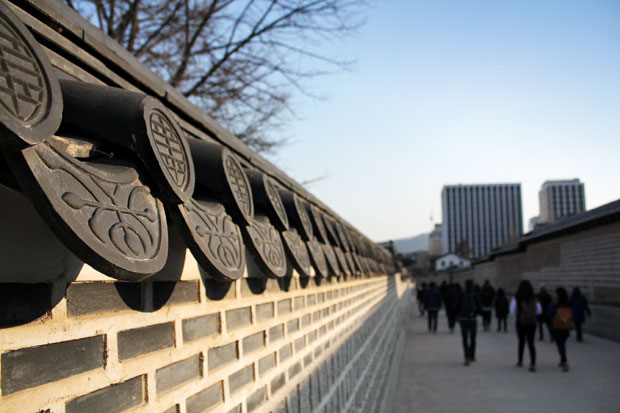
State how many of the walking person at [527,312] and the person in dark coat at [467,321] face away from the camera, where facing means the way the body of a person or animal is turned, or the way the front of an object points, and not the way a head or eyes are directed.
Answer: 2

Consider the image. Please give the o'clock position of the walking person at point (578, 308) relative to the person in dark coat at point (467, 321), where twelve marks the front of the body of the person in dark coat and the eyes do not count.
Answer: The walking person is roughly at 1 o'clock from the person in dark coat.

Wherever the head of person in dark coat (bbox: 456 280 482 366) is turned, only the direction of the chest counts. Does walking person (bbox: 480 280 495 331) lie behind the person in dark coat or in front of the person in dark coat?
in front

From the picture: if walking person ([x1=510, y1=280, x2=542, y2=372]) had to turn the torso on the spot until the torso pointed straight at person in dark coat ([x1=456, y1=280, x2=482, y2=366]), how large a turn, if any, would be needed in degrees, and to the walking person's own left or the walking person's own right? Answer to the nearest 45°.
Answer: approximately 45° to the walking person's own left

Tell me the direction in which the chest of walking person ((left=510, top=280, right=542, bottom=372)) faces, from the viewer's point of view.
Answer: away from the camera

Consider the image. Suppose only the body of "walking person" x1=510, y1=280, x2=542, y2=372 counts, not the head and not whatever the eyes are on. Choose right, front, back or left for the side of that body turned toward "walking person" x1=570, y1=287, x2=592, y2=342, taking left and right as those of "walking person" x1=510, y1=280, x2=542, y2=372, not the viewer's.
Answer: front

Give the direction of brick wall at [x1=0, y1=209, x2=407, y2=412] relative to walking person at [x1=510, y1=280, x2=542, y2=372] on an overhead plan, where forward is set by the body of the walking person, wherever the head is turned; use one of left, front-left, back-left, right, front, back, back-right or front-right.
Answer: back

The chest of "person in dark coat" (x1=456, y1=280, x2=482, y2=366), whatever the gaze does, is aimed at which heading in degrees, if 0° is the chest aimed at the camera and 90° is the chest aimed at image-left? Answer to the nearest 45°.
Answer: approximately 180°
